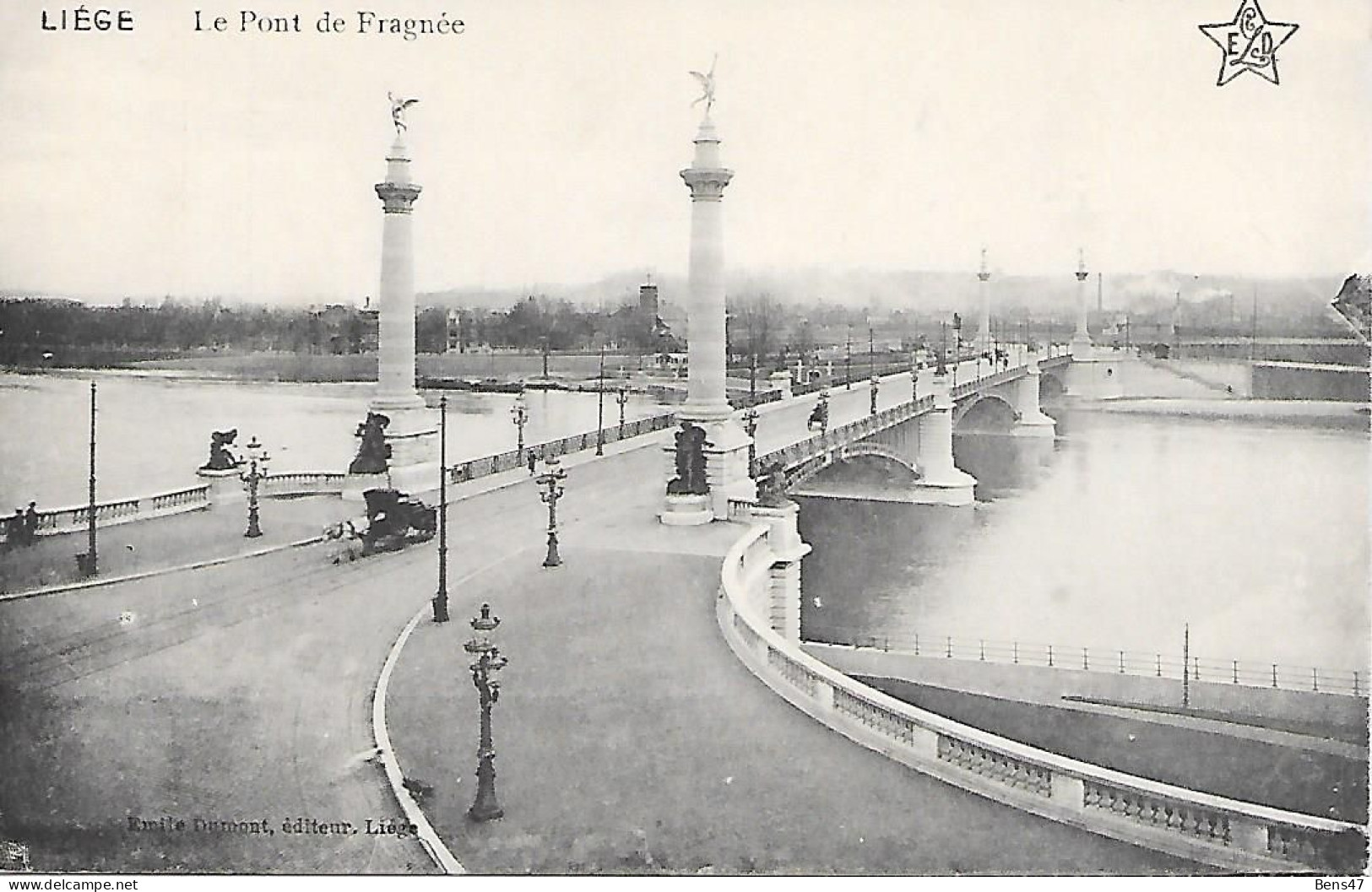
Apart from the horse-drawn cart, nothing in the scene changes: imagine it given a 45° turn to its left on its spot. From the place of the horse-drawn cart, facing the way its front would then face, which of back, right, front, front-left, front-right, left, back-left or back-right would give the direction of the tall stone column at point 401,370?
back

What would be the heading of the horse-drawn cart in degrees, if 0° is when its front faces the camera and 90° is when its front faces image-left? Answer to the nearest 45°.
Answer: approximately 45°

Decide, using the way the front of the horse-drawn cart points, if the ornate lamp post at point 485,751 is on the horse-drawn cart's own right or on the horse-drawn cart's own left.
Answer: on the horse-drawn cart's own left

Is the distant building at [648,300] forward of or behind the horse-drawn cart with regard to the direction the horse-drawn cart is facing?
behind

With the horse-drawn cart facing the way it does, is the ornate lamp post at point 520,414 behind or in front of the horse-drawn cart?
behind

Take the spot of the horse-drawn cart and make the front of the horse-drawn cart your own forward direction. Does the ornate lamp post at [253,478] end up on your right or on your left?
on your right

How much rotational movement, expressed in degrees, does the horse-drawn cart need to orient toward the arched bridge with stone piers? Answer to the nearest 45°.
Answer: approximately 180°

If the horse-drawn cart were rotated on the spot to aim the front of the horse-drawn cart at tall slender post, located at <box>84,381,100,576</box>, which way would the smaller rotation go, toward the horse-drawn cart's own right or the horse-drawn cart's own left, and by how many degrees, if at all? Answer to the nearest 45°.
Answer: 0° — it already faces it

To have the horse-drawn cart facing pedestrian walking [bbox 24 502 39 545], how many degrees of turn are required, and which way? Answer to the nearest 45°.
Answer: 0° — it already faces them
